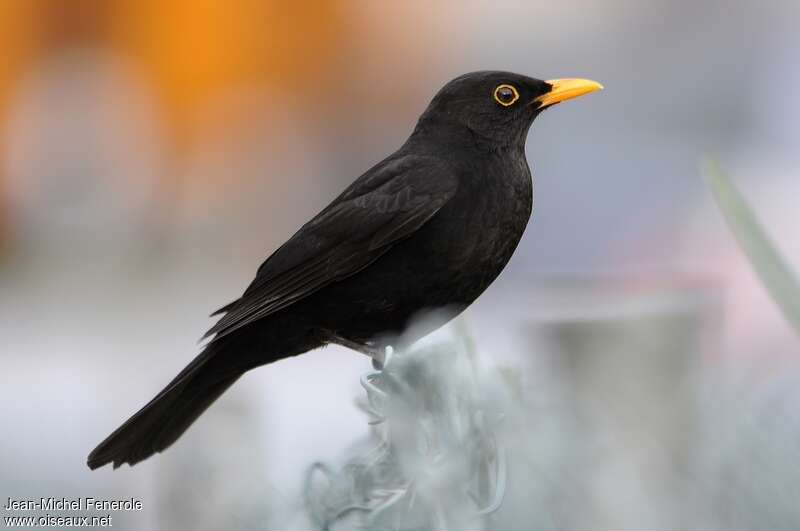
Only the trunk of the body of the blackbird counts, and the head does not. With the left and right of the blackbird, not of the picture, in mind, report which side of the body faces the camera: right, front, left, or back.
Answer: right

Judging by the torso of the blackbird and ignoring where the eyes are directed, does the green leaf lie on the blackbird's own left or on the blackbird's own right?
on the blackbird's own right
